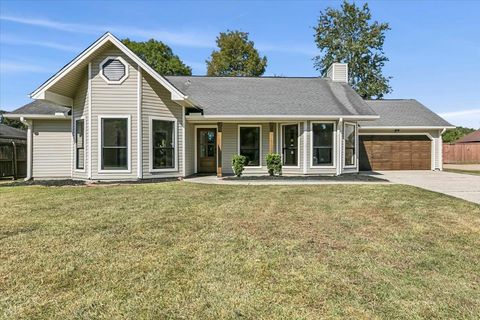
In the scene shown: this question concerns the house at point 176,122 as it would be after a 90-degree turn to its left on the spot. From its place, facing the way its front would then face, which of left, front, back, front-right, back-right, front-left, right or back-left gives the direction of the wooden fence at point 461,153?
front-left

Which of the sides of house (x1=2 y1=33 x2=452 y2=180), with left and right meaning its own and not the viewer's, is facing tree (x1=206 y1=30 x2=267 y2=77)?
back

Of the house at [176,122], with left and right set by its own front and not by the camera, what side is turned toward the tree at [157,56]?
back

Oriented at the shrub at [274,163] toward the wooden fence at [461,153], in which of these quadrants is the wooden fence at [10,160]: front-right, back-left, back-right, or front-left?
back-left

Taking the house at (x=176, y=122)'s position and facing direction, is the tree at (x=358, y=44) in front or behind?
behind

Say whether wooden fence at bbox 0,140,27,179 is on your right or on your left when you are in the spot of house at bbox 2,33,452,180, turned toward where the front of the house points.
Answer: on your right

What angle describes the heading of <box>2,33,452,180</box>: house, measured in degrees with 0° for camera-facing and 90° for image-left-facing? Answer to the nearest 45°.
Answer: approximately 0°
